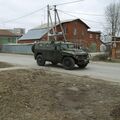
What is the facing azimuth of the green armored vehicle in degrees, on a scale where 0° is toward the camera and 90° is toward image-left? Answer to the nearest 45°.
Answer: approximately 315°
